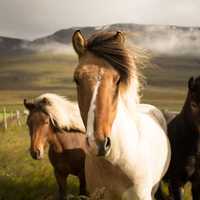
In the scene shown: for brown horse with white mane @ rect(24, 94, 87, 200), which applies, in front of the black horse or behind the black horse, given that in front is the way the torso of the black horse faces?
behind

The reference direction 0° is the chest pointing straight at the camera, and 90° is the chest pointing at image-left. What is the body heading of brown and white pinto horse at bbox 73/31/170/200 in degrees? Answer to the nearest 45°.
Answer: approximately 45°

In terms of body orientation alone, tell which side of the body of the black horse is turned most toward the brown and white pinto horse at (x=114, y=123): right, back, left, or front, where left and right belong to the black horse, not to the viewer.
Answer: right

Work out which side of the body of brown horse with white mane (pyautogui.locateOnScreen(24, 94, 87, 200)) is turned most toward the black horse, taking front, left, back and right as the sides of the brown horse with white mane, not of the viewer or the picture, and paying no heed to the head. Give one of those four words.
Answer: left

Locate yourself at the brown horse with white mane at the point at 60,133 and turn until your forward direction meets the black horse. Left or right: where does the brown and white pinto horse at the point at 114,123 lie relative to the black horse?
right

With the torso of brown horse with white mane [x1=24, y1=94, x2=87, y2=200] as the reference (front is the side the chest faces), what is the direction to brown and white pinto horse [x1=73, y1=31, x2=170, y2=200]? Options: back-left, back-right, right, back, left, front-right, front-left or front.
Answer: front-left

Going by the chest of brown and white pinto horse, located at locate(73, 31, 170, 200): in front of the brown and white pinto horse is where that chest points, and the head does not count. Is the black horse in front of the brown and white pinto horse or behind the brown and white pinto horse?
behind

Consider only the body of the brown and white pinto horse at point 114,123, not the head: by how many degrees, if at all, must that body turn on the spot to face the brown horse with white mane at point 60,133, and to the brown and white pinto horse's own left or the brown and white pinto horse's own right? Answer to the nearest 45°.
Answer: approximately 135° to the brown and white pinto horse's own right
